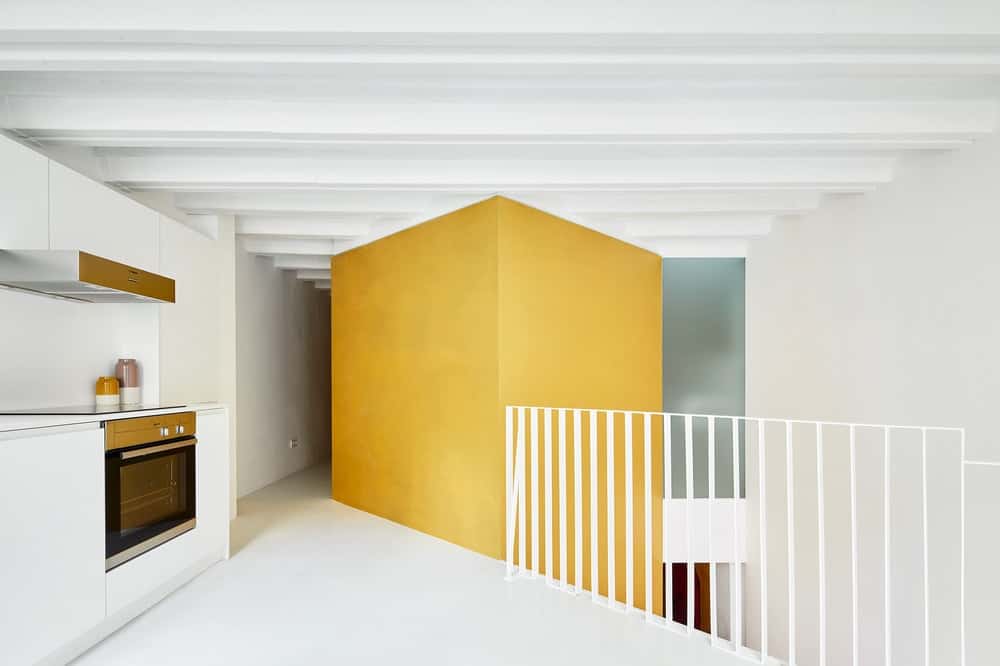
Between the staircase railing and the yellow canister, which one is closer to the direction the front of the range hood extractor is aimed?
the staircase railing

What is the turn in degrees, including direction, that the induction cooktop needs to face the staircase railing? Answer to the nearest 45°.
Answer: approximately 45° to its left

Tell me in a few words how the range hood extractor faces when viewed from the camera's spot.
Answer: facing the viewer and to the right of the viewer

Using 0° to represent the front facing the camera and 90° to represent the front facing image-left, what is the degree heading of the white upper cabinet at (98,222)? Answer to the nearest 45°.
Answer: approximately 315°

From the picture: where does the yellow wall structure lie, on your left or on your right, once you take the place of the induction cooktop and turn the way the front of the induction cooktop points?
on your left

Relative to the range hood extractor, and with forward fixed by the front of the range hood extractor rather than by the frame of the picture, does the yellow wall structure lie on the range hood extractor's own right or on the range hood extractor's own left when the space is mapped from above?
on the range hood extractor's own left

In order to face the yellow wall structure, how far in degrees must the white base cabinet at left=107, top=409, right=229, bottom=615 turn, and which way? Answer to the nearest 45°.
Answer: approximately 45° to its left

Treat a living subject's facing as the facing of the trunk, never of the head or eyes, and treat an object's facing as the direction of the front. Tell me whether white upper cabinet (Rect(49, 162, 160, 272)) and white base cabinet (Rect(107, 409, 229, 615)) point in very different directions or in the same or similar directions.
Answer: same or similar directions

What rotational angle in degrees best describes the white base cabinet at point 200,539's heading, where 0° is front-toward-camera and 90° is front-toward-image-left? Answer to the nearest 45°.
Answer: approximately 315°

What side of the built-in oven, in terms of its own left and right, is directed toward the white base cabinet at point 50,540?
right

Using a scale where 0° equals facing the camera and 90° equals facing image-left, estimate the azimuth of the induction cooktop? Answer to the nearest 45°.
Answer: approximately 315°

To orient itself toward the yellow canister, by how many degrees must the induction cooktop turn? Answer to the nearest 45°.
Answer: approximately 135° to its left
